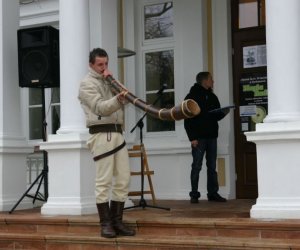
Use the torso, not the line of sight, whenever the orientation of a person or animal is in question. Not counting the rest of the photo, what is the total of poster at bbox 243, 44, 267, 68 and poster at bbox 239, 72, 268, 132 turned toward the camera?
2

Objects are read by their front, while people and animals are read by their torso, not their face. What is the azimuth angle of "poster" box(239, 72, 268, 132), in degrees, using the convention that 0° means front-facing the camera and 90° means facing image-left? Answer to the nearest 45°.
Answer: approximately 0°

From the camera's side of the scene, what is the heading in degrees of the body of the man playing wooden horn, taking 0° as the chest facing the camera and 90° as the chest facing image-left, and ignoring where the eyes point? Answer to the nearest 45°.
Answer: approximately 315°

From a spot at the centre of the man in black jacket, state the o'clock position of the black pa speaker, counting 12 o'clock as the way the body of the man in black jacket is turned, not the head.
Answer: The black pa speaker is roughly at 4 o'clock from the man in black jacket.

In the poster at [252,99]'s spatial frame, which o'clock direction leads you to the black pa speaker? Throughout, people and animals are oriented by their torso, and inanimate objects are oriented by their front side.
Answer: The black pa speaker is roughly at 2 o'clock from the poster.
